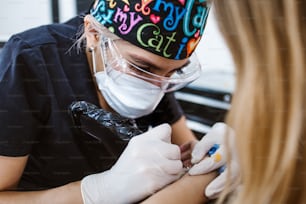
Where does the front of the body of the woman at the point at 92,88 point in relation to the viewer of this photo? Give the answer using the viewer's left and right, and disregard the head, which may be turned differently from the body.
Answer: facing the viewer and to the right of the viewer

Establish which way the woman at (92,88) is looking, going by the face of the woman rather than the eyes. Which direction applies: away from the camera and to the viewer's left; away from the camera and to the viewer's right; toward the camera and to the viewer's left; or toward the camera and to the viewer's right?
toward the camera and to the viewer's right
